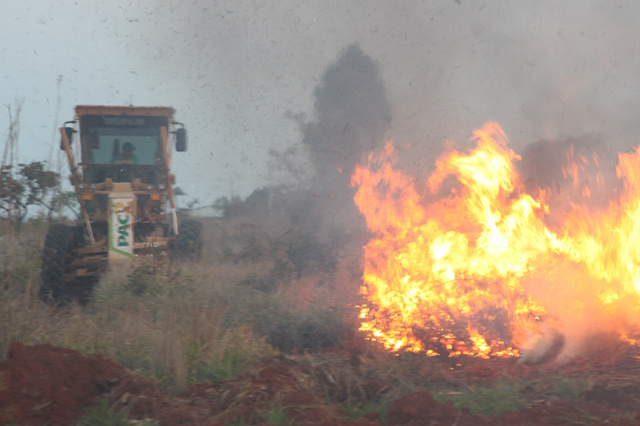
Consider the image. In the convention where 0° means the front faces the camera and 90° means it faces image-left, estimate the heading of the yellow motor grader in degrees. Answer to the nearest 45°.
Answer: approximately 0°
